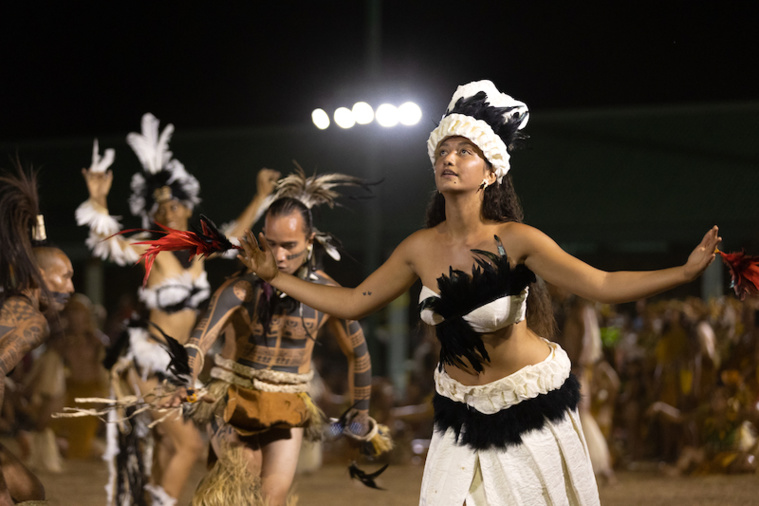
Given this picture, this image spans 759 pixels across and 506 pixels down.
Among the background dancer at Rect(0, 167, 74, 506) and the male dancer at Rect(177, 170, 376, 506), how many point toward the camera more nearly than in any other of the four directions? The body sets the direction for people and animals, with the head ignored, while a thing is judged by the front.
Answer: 1

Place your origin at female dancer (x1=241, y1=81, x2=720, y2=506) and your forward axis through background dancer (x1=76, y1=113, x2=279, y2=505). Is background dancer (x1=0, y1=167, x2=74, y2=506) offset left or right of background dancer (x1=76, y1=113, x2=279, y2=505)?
left

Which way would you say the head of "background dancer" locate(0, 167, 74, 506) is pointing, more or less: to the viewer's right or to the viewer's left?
to the viewer's right

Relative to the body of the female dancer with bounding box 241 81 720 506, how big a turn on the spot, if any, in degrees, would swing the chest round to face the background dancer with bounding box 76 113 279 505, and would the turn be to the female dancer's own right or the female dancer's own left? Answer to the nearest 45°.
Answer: approximately 90° to the female dancer's own right

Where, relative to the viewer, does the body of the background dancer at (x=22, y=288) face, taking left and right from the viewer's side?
facing to the right of the viewer

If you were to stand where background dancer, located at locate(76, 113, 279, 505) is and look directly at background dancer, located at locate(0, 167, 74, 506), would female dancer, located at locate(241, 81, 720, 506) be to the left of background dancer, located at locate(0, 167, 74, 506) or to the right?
left

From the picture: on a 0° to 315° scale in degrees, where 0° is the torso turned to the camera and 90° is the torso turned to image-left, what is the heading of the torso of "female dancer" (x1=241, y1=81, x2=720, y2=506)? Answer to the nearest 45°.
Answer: approximately 45°

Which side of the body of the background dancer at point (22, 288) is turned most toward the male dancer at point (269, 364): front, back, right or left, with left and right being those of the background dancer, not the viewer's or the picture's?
front

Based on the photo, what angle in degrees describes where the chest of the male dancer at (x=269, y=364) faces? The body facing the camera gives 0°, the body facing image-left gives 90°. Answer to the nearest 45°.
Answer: approximately 0°

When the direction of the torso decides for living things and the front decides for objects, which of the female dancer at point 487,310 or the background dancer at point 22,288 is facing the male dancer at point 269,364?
the background dancer

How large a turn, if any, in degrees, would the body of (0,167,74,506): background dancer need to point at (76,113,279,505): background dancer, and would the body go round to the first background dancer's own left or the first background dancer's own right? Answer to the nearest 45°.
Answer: approximately 90° to the first background dancer's own left
